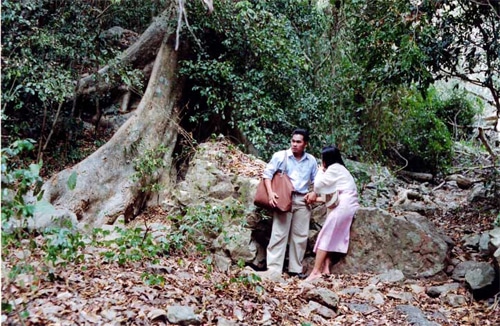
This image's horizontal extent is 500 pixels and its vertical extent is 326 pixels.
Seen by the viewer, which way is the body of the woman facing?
to the viewer's left

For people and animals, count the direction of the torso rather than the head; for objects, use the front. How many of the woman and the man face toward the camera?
1

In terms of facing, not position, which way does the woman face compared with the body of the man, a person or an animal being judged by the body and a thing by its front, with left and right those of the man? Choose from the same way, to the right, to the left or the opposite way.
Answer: to the right

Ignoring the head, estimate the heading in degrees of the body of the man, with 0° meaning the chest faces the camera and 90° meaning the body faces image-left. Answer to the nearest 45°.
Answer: approximately 0°
